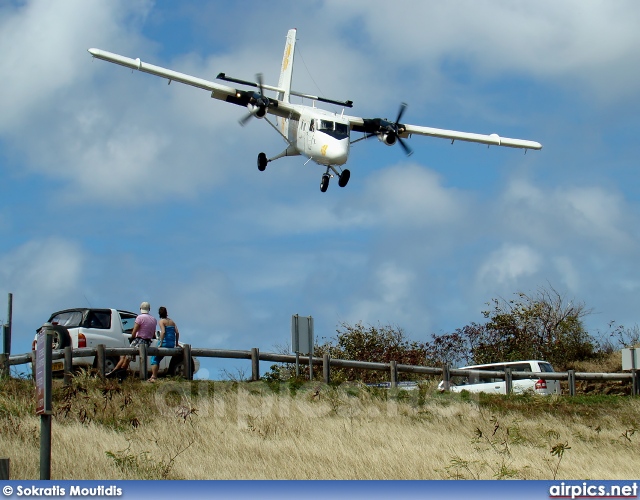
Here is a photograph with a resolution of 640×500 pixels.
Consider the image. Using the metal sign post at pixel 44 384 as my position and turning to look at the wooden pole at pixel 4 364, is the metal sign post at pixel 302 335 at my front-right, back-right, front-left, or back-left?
front-right

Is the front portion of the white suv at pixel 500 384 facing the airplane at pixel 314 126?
yes

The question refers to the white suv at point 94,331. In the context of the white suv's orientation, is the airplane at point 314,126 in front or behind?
in front

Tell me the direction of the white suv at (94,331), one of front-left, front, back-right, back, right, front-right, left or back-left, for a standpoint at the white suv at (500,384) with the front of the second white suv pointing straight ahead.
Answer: left

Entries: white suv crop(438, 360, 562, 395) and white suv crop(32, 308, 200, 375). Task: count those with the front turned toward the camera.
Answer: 0

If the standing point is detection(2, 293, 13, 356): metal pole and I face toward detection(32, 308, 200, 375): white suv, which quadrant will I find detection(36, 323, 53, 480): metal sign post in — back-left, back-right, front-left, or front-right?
front-right
